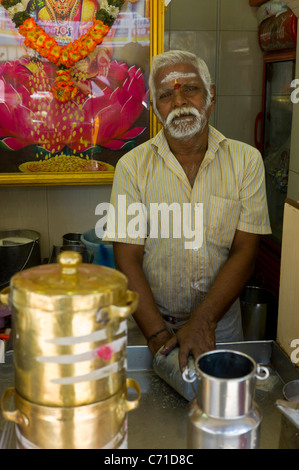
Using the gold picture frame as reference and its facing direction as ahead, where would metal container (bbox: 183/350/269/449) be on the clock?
The metal container is roughly at 12 o'clock from the gold picture frame.

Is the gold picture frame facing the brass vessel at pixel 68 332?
yes

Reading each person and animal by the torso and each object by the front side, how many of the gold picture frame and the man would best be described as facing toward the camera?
2

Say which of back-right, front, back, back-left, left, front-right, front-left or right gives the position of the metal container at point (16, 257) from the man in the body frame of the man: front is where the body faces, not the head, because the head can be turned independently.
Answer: back-right

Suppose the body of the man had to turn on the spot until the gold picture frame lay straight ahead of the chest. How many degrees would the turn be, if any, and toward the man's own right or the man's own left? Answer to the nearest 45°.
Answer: approximately 135° to the man's own right

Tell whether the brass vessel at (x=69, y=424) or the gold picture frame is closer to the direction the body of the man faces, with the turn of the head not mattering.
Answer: the brass vessel

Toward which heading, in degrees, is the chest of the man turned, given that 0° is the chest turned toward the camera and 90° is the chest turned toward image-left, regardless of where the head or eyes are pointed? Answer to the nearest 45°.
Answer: approximately 0°

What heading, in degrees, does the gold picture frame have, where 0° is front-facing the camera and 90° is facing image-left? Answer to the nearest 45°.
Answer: approximately 0°
